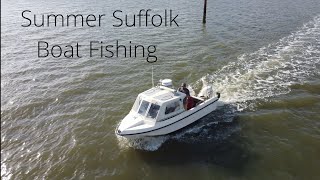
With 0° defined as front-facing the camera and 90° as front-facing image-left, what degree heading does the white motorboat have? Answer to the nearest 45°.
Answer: approximately 45°
